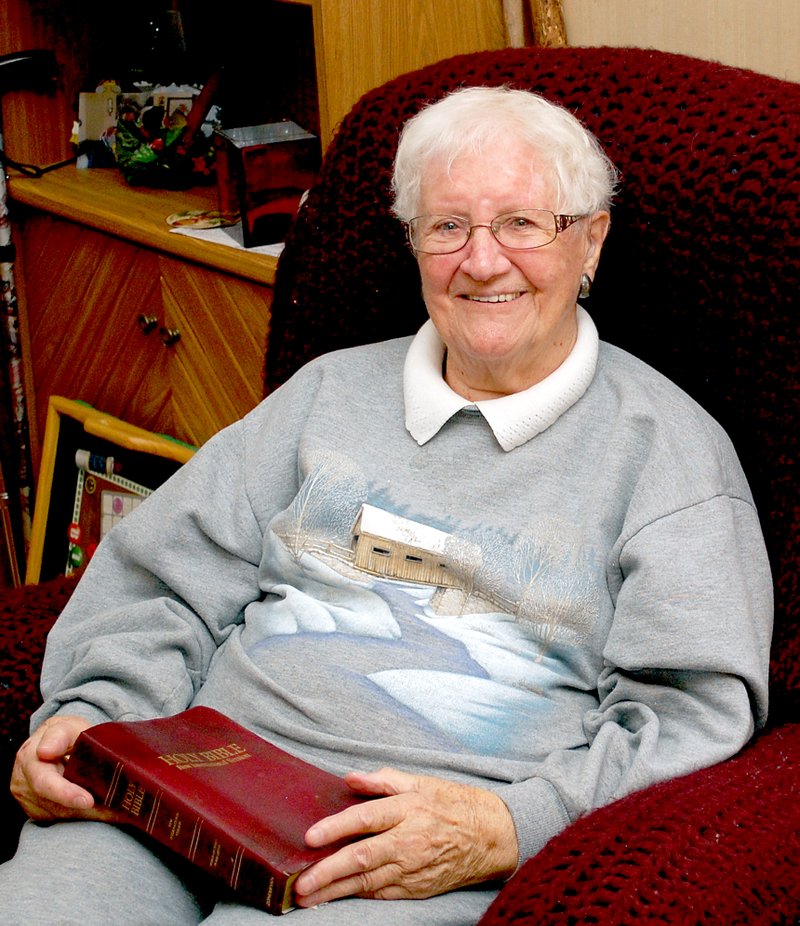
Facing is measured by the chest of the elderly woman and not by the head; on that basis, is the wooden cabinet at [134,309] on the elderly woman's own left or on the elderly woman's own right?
on the elderly woman's own right

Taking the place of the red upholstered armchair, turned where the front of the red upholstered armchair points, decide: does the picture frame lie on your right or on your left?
on your right

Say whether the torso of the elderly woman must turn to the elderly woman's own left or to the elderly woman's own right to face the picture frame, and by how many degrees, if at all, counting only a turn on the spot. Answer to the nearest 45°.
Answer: approximately 90° to the elderly woman's own right

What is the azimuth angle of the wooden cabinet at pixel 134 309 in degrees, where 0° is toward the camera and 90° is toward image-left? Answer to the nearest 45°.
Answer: approximately 45°

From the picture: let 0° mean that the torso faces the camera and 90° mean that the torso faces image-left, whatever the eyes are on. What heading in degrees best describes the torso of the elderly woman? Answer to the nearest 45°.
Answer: approximately 45°

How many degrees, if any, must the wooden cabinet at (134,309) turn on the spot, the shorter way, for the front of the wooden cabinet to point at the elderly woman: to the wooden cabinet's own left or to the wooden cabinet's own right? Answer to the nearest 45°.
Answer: approximately 45° to the wooden cabinet's own left

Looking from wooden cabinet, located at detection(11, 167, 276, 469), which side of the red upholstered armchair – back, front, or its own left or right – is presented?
right
